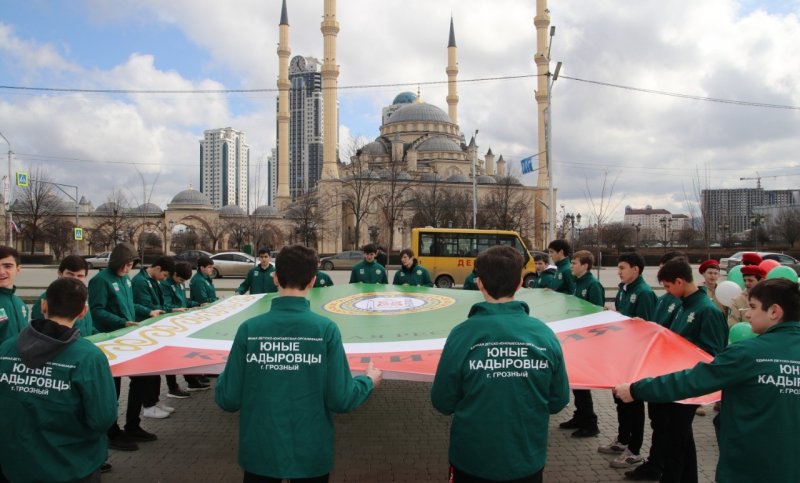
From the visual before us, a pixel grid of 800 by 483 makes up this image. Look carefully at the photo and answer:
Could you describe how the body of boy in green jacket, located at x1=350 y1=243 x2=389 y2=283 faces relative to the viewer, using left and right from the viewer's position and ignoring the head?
facing the viewer

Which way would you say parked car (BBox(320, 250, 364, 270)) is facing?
to the viewer's left

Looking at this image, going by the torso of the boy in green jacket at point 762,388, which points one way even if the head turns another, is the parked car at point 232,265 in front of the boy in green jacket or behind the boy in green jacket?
in front

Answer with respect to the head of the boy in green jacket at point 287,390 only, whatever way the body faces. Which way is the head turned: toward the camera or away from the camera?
away from the camera

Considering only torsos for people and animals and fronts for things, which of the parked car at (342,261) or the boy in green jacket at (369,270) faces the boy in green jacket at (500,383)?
the boy in green jacket at (369,270)

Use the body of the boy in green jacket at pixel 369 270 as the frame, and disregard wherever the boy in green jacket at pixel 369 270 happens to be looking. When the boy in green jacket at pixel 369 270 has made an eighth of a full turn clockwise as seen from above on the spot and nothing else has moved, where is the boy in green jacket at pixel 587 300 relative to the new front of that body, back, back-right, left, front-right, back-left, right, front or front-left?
left

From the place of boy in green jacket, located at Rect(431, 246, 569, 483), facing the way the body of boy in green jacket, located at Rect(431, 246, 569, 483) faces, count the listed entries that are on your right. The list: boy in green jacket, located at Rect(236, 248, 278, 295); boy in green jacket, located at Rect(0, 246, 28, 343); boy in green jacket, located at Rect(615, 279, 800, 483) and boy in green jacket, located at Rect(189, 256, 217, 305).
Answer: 1

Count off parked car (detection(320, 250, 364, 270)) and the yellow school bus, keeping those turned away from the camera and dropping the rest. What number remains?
0

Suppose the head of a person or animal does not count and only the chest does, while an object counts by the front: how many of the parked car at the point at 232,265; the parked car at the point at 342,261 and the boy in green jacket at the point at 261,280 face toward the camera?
1

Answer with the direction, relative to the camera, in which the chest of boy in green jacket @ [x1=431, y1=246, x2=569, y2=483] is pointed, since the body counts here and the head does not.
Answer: away from the camera

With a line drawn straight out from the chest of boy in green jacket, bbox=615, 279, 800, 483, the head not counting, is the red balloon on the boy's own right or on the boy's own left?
on the boy's own right

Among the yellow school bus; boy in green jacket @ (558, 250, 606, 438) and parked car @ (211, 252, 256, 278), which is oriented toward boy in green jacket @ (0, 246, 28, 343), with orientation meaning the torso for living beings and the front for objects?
boy in green jacket @ (558, 250, 606, 438)

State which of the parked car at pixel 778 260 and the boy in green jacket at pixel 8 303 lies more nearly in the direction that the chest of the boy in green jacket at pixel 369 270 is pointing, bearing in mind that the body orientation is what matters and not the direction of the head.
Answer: the boy in green jacket

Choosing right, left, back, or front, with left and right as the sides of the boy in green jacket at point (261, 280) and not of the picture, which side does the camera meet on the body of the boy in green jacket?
front

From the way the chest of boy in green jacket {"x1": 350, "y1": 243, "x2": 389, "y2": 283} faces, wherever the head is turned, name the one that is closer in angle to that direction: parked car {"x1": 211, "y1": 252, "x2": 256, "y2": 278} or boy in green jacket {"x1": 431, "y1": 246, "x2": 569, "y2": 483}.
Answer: the boy in green jacket

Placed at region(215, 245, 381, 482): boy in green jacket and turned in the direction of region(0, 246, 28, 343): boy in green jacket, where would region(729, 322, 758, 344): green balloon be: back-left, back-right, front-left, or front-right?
back-right
